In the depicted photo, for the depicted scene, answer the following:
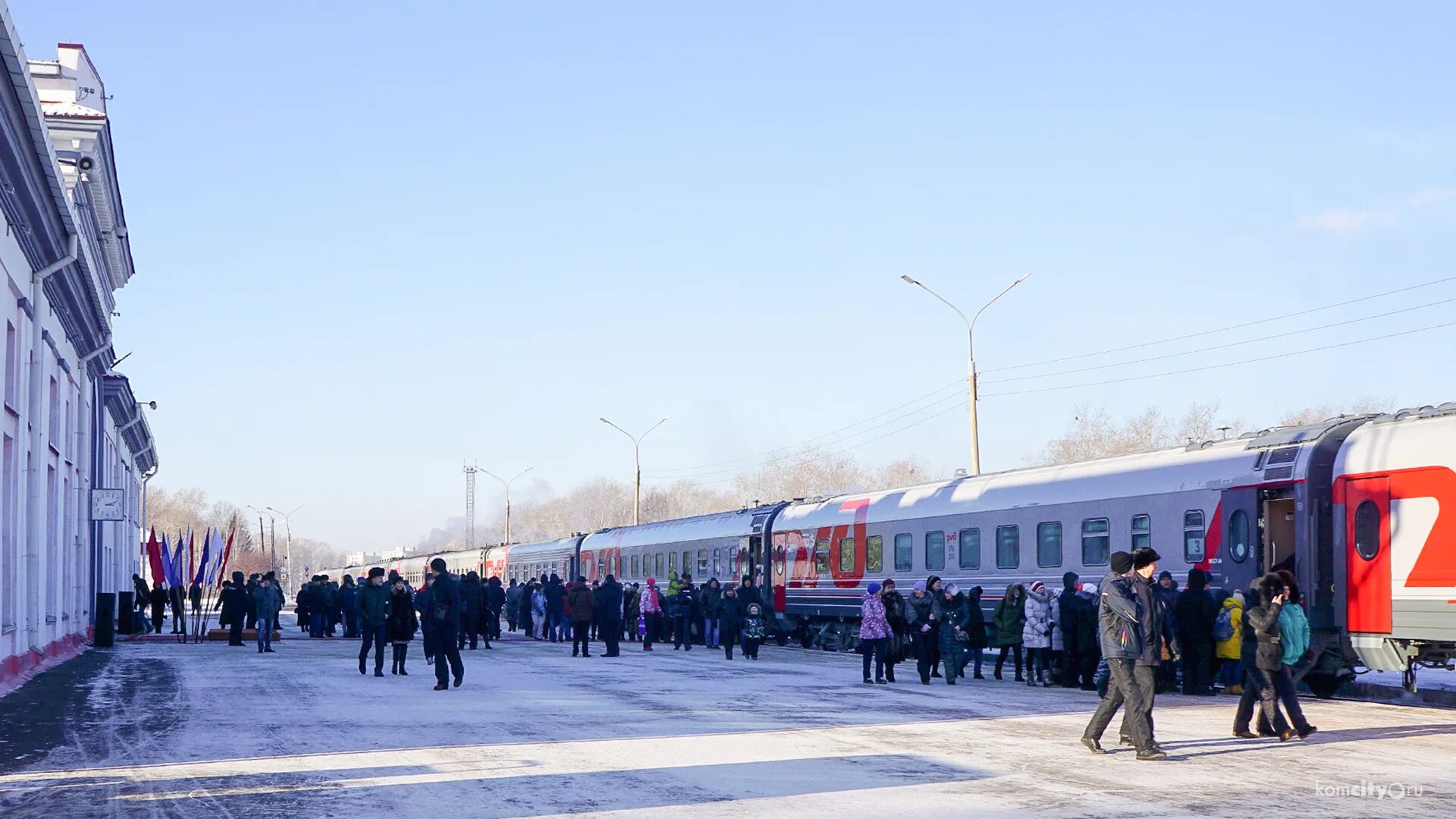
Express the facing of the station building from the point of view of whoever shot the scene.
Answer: facing to the right of the viewer

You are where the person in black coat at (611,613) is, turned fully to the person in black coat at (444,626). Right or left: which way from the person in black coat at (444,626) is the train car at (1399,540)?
left

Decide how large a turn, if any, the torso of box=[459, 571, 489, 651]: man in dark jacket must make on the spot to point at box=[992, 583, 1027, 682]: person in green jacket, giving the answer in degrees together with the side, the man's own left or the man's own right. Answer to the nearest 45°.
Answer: approximately 135° to the man's own right

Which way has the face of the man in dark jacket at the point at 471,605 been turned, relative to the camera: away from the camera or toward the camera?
away from the camera

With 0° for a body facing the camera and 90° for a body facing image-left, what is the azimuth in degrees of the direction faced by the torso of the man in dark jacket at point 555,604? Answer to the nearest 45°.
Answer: approximately 180°

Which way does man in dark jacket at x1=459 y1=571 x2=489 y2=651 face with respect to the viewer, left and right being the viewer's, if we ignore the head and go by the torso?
facing away from the viewer

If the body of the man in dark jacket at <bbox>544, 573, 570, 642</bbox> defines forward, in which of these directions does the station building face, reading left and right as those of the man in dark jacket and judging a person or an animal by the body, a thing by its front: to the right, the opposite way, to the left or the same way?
to the right
